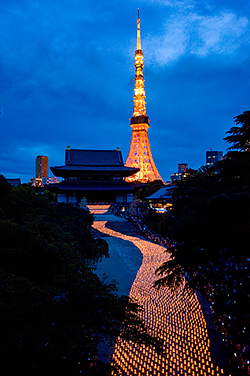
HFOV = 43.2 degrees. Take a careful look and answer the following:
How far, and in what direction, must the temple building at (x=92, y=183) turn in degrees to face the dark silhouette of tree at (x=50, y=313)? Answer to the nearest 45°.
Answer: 0° — it already faces it

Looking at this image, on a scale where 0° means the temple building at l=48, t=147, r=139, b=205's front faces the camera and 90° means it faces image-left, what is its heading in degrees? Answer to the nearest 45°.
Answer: approximately 0°

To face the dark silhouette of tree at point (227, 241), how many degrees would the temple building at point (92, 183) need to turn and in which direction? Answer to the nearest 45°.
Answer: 0° — it already faces it

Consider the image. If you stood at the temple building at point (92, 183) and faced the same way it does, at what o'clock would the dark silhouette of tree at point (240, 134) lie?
The dark silhouette of tree is roughly at 12 o'clock from the temple building.

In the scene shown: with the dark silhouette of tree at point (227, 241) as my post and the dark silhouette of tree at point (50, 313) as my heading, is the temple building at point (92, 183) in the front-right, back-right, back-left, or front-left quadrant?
back-right
